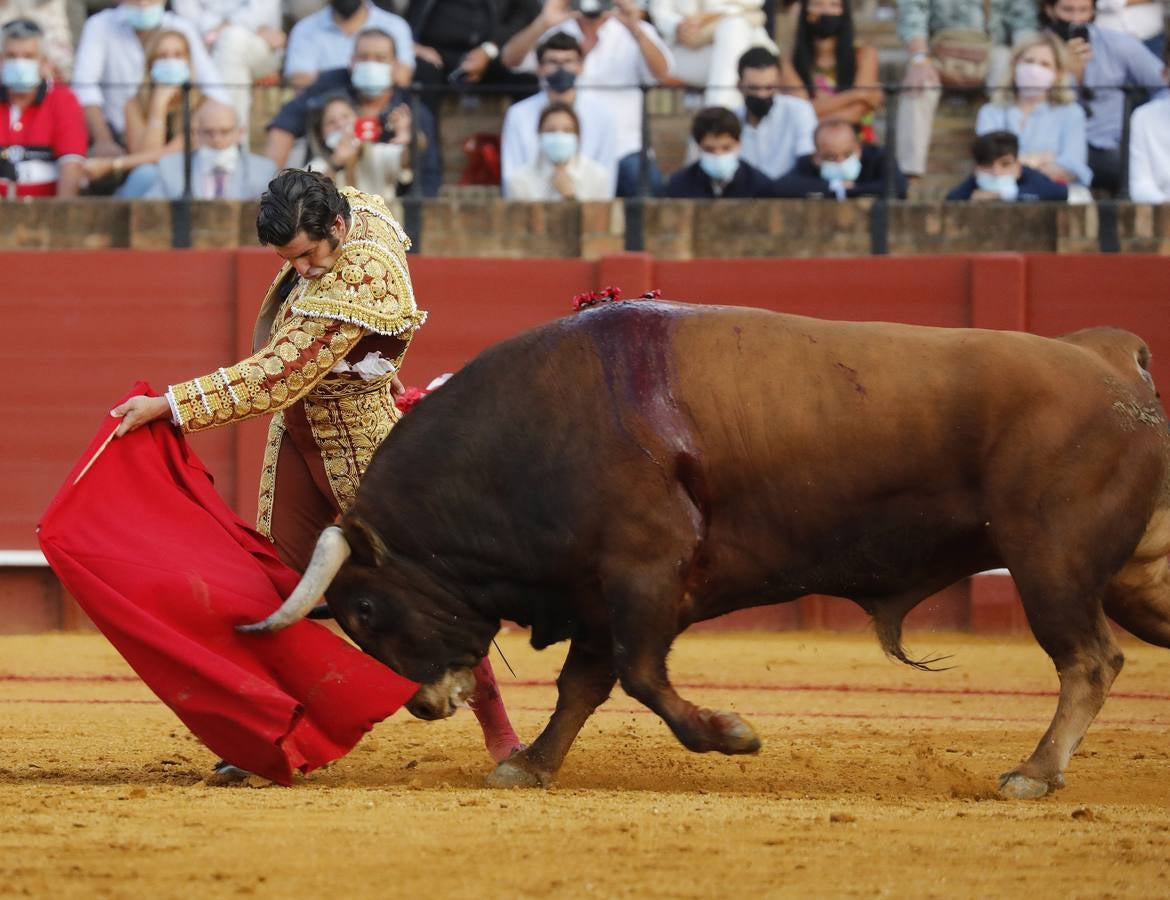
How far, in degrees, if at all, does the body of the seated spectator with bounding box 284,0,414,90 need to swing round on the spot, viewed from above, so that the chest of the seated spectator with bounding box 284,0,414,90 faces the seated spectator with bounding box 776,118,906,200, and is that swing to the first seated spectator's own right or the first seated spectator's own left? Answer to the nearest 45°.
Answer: approximately 90° to the first seated spectator's own left

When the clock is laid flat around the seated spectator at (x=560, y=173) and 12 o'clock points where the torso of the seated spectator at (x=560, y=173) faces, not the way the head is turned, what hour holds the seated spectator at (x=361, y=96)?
the seated spectator at (x=361, y=96) is roughly at 3 o'clock from the seated spectator at (x=560, y=173).

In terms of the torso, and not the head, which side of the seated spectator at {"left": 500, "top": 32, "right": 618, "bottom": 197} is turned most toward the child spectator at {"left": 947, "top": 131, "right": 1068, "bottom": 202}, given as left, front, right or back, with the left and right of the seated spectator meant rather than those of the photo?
left

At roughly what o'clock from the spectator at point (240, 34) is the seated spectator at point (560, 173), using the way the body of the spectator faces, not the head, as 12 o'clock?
The seated spectator is roughly at 10 o'clock from the spectator.

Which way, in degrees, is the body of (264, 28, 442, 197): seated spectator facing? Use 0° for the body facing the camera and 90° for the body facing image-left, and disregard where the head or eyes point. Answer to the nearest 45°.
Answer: approximately 0°

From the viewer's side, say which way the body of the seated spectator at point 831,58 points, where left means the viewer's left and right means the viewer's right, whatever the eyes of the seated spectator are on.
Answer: facing the viewer

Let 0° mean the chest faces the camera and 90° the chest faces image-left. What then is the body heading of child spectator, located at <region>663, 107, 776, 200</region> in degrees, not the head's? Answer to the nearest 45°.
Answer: approximately 0°

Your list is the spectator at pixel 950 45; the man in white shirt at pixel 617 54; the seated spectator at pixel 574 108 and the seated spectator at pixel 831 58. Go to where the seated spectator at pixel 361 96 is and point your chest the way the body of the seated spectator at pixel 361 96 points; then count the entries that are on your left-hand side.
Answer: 4

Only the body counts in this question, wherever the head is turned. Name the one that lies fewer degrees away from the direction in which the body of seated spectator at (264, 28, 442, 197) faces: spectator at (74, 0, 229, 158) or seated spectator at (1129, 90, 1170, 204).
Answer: the seated spectator

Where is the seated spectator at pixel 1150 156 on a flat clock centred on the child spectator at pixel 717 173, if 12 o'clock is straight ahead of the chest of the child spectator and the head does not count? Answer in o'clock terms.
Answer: The seated spectator is roughly at 9 o'clock from the child spectator.

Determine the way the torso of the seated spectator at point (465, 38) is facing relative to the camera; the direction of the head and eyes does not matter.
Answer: toward the camera

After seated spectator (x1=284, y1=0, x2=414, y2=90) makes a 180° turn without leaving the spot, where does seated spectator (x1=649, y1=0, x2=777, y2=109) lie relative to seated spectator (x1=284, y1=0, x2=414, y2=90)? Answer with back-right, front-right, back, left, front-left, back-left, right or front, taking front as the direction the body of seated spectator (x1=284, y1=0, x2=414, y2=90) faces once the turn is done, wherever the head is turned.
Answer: right

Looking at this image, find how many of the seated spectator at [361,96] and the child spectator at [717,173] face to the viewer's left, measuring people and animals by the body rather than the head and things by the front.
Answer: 0

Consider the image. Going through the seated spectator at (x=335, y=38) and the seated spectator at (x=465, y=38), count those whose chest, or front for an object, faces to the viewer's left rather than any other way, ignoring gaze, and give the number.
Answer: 0

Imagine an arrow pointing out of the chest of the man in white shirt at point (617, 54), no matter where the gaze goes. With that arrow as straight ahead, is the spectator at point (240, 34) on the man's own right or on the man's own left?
on the man's own right

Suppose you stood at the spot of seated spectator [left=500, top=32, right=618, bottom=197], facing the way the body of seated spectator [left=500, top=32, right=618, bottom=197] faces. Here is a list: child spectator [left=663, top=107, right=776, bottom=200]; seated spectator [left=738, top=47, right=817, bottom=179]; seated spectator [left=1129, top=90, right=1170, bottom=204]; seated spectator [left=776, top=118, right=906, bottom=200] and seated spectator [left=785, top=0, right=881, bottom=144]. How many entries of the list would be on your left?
5
